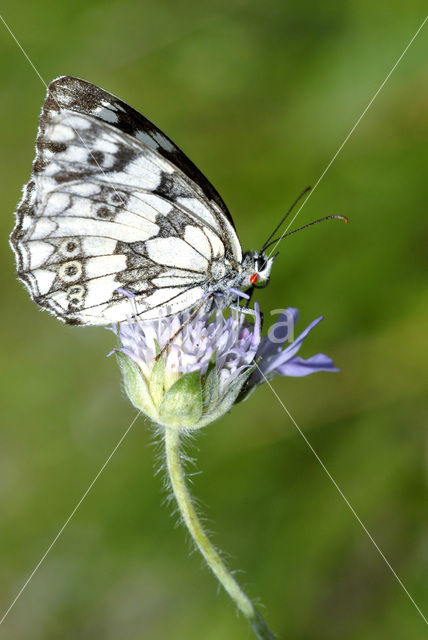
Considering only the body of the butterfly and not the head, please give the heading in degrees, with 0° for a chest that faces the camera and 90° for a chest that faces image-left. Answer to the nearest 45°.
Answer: approximately 270°
